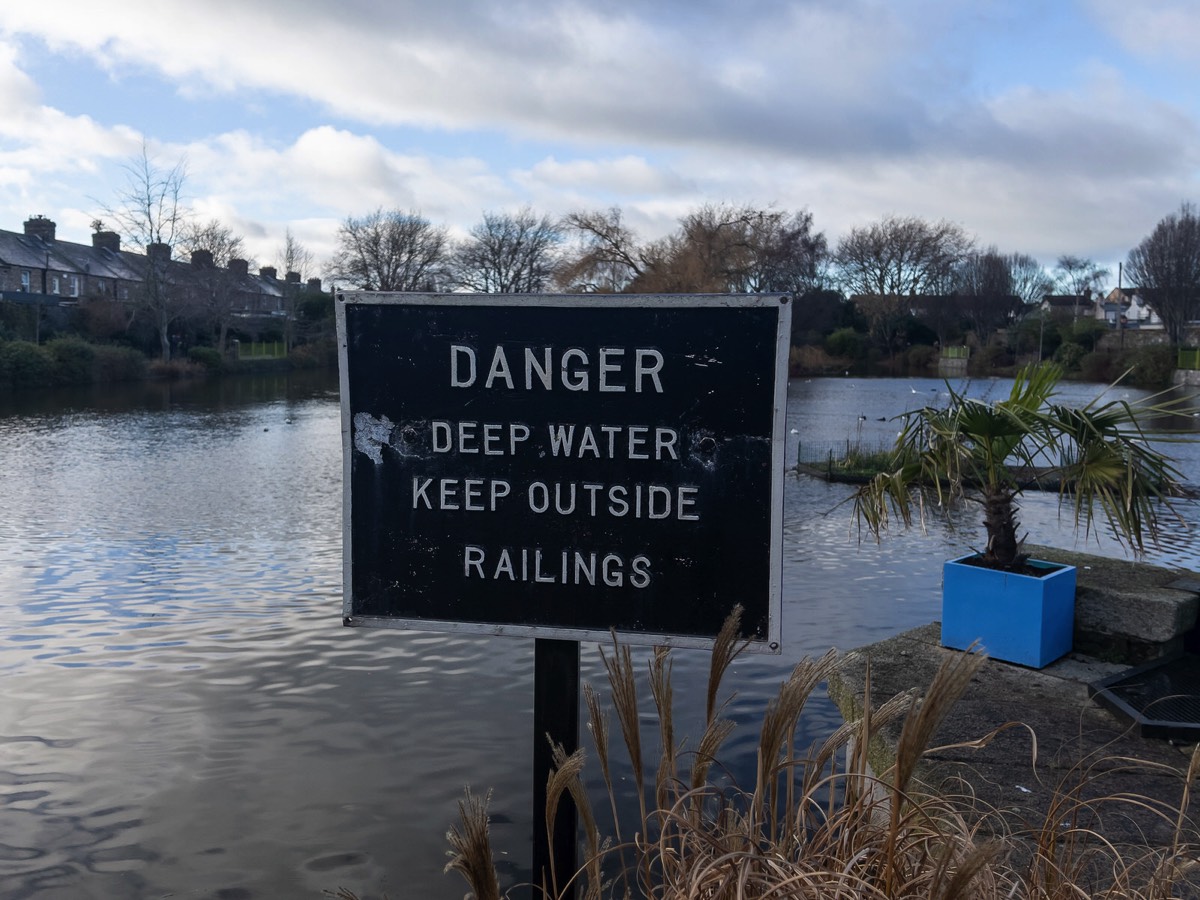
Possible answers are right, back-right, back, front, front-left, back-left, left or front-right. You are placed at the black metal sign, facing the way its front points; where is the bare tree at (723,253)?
back

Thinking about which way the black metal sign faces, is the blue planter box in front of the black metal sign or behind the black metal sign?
behind

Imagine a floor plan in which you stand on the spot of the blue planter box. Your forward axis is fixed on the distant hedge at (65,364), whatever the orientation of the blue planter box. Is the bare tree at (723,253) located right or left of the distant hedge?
right

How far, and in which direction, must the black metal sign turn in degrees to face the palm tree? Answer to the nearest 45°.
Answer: approximately 135° to its left

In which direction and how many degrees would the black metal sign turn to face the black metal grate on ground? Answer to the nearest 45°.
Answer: approximately 135° to its left

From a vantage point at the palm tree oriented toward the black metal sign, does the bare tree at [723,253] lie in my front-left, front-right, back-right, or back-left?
back-right

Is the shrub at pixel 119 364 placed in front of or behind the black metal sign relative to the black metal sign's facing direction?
behind

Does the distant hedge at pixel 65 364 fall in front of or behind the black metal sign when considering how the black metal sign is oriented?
behind

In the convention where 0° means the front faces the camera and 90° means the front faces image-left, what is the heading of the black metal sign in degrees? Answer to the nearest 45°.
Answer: approximately 0°

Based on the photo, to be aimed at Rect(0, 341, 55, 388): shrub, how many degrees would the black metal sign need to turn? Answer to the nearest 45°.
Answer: approximately 135° to its right

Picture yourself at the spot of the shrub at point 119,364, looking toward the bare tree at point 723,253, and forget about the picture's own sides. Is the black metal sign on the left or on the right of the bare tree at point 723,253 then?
right
